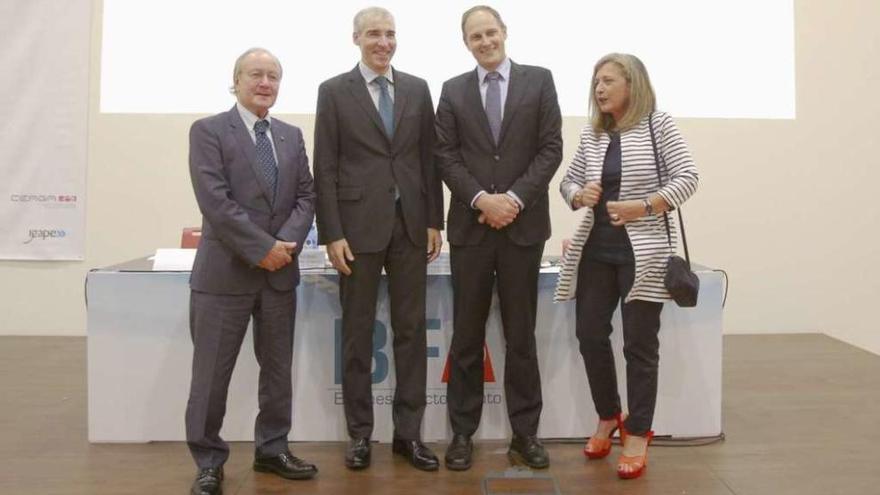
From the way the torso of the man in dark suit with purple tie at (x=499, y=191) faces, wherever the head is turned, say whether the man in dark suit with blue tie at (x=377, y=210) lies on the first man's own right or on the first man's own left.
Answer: on the first man's own right

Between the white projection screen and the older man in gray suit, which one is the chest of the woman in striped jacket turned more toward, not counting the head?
the older man in gray suit

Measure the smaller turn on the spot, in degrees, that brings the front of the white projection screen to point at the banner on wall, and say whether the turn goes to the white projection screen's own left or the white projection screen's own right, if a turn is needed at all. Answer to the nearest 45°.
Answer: approximately 90° to the white projection screen's own right

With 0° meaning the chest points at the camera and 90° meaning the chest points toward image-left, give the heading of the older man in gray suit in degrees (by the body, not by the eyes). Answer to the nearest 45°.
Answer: approximately 315°

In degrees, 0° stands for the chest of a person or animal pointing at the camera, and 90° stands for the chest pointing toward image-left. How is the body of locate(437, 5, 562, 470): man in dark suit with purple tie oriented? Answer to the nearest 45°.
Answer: approximately 0°
